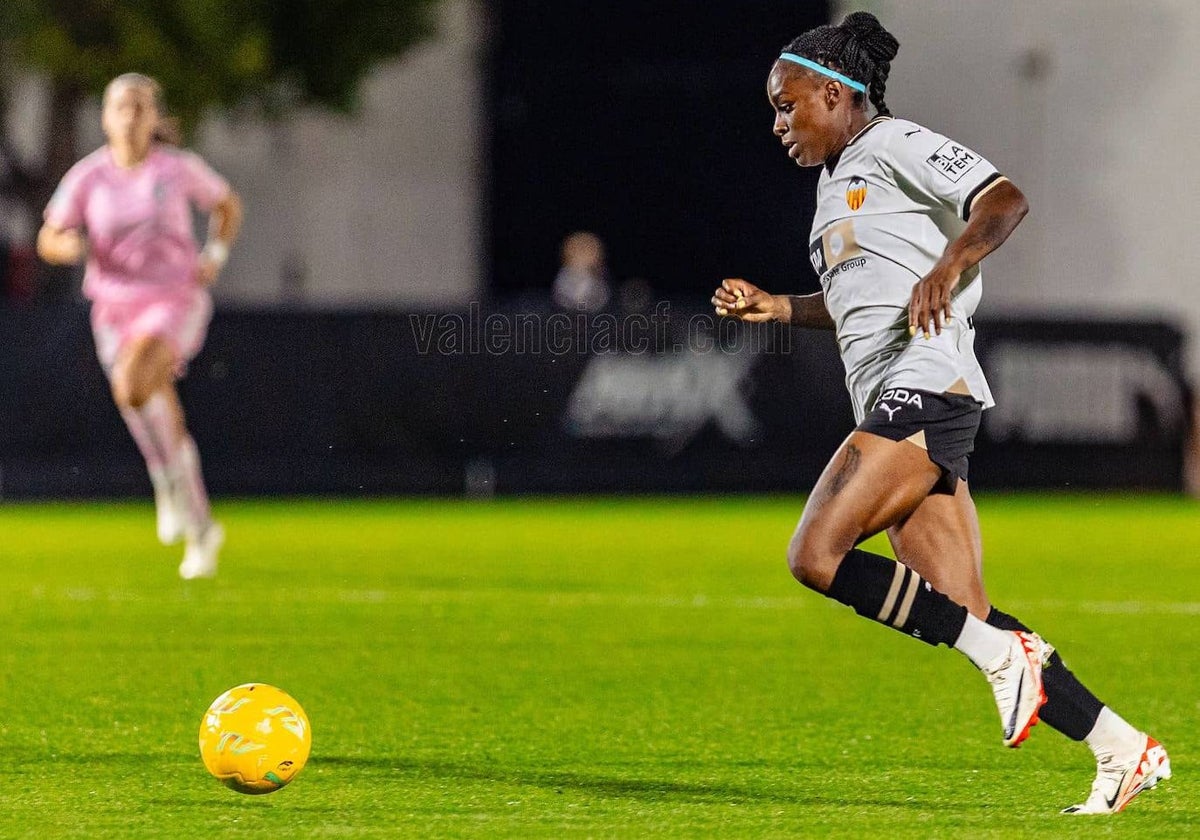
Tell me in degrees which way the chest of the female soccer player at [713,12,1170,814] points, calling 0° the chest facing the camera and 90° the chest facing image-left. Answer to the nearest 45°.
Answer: approximately 90°

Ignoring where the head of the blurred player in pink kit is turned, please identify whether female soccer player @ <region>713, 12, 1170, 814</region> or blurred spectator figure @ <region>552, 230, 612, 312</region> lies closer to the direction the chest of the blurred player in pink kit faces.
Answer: the female soccer player

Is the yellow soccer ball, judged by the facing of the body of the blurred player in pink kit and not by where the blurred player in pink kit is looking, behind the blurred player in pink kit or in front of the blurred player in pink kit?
in front

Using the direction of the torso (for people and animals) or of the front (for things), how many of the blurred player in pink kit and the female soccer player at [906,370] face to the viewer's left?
1

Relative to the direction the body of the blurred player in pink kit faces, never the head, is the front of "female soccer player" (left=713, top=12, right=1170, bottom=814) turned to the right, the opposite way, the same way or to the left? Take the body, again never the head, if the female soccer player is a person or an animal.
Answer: to the right

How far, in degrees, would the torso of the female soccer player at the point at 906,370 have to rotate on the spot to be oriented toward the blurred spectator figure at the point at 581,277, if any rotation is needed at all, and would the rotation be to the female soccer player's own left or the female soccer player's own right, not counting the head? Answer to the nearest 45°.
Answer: approximately 90° to the female soccer player's own right

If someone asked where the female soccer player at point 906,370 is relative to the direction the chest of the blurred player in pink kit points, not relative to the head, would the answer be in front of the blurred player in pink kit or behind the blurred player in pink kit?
in front

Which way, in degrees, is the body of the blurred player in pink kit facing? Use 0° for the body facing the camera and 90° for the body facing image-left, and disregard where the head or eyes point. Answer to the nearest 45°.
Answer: approximately 0°

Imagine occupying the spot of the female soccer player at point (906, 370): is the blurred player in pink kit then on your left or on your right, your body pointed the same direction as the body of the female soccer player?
on your right
